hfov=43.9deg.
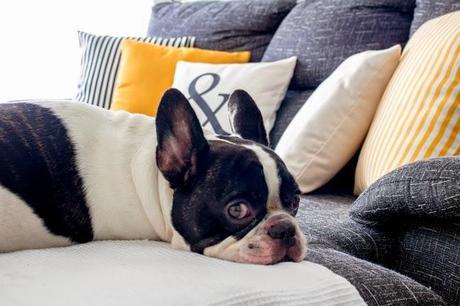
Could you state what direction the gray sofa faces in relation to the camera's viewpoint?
facing the viewer and to the left of the viewer

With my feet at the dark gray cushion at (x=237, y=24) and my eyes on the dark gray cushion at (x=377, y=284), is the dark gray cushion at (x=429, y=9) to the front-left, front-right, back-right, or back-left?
front-left

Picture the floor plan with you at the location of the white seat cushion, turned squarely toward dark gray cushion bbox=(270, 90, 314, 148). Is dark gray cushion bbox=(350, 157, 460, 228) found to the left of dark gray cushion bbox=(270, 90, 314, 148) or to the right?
right

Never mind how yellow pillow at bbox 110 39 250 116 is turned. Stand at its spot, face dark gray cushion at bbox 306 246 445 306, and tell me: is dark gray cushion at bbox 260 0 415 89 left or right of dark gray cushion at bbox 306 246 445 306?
left

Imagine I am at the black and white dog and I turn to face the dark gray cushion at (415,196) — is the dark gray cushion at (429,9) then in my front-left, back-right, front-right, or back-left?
front-left

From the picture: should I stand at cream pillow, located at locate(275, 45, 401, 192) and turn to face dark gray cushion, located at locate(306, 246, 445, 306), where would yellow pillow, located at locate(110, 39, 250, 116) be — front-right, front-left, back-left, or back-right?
back-right

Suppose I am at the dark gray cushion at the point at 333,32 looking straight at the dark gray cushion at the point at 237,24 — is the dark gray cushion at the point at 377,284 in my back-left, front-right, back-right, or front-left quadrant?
back-left
